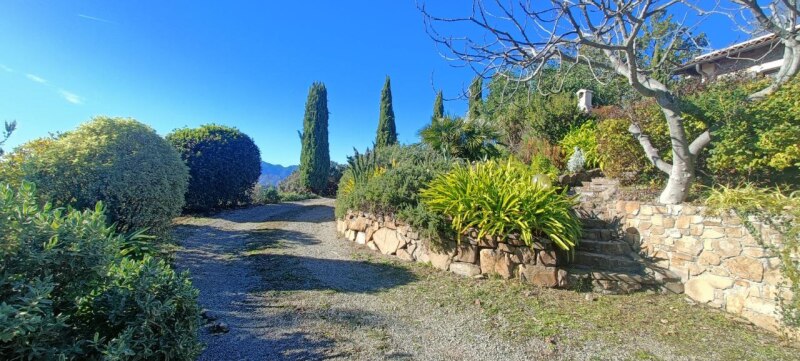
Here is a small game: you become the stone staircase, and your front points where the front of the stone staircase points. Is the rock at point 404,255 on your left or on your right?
on your right

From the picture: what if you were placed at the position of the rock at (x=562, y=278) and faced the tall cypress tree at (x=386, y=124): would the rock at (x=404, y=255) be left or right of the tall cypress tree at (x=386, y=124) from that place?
left

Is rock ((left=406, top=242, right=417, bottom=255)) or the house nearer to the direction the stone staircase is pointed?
the rock

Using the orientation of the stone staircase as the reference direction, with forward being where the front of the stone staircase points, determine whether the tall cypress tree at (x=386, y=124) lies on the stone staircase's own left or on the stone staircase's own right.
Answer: on the stone staircase's own right

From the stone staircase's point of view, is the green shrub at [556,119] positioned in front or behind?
behind

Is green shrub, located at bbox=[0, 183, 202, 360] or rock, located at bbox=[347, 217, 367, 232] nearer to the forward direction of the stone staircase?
the green shrub

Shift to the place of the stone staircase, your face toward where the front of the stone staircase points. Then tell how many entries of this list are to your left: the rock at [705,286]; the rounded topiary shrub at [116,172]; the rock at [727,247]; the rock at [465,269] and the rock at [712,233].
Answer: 3

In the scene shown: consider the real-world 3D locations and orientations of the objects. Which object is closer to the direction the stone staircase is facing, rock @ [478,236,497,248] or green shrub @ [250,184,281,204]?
the rock

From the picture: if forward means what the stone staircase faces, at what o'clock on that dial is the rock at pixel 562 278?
The rock is roughly at 1 o'clock from the stone staircase.

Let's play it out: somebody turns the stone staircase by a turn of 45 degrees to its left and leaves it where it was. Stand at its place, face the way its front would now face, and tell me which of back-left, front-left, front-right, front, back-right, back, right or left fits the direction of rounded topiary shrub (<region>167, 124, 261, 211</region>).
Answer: back-right

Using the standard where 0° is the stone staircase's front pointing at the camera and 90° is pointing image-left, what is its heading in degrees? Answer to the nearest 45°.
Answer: approximately 0°

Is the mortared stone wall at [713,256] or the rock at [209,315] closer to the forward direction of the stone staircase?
the rock

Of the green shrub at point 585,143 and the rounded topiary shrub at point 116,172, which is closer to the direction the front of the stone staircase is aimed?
the rounded topiary shrub

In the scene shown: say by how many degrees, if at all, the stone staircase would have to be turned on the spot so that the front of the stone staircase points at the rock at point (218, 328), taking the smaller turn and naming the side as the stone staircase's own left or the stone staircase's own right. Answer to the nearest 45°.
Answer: approximately 45° to the stone staircase's own right

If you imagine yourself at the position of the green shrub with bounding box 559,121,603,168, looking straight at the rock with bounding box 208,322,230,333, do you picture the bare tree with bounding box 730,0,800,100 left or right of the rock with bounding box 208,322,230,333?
left
